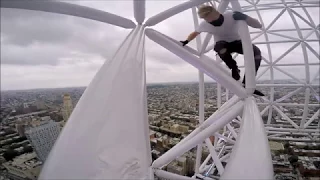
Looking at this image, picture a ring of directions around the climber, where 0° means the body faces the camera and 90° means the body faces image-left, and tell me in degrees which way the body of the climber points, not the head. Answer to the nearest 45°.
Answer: approximately 45°

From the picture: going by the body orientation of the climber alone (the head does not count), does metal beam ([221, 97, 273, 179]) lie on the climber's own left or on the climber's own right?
on the climber's own left

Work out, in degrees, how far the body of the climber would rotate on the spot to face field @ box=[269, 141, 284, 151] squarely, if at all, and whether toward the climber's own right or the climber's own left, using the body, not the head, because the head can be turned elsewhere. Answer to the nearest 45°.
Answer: approximately 135° to the climber's own right
